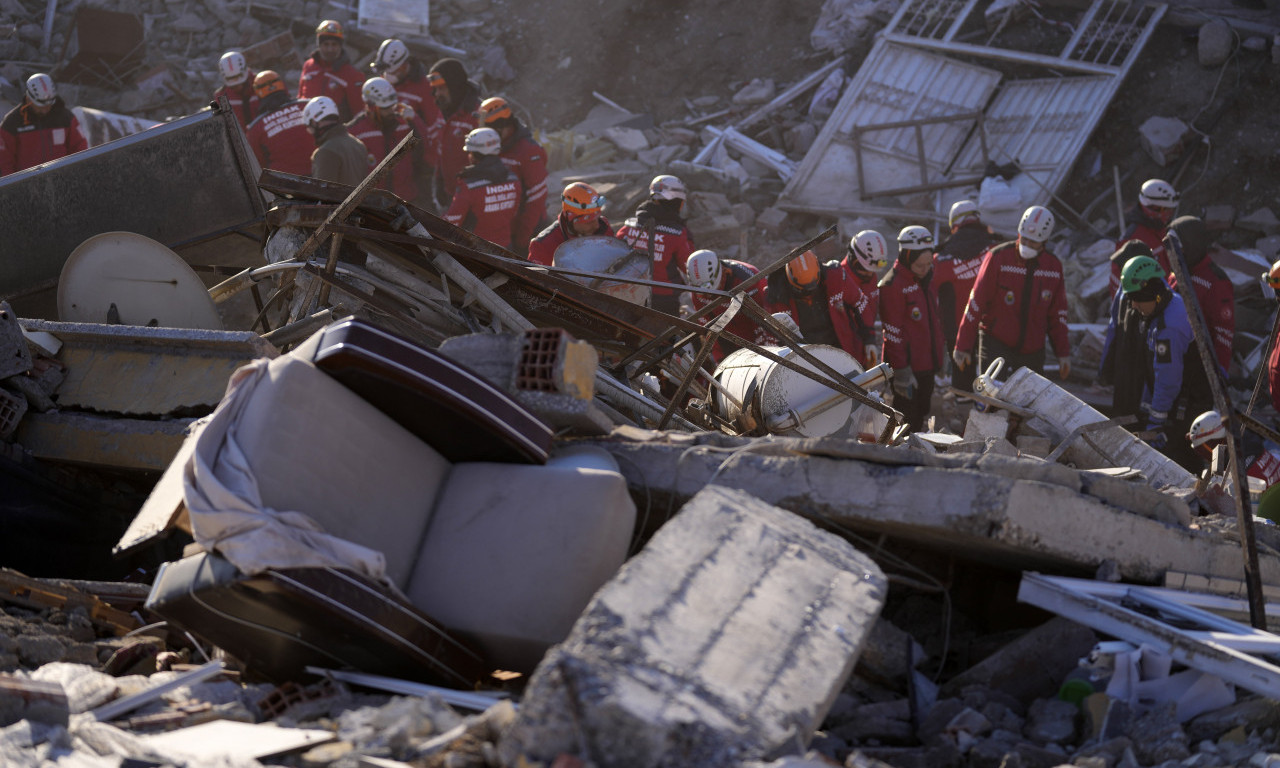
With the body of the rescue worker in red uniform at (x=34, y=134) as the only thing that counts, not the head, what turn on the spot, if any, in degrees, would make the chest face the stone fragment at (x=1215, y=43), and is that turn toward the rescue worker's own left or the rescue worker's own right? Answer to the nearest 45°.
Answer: approximately 90° to the rescue worker's own left

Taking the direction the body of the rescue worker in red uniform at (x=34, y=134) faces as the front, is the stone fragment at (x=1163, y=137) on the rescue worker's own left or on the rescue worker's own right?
on the rescue worker's own left

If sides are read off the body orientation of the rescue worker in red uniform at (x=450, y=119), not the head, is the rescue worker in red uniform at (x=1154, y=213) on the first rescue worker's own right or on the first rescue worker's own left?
on the first rescue worker's own left

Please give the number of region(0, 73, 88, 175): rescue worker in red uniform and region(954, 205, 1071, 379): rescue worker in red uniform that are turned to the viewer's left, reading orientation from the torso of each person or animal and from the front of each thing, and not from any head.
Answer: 0

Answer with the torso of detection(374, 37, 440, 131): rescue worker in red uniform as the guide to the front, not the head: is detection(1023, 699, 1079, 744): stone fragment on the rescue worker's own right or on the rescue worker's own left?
on the rescue worker's own left

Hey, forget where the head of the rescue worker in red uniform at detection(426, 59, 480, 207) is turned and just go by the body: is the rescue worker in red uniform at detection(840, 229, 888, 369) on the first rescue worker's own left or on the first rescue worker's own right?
on the first rescue worker's own left

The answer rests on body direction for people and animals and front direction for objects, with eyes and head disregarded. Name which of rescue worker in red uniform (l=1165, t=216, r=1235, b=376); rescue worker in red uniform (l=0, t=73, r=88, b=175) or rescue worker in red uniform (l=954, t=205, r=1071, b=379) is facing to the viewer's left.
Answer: rescue worker in red uniform (l=1165, t=216, r=1235, b=376)

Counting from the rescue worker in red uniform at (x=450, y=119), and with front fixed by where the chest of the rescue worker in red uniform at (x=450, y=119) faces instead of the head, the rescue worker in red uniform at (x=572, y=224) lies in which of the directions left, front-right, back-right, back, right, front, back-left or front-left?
front-left

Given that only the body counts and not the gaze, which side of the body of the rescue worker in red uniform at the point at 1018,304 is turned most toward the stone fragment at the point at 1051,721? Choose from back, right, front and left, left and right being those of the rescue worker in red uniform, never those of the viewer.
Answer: front
